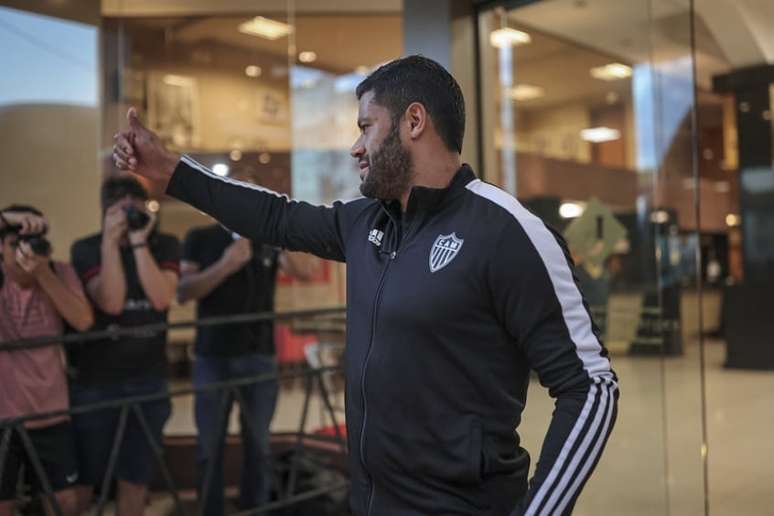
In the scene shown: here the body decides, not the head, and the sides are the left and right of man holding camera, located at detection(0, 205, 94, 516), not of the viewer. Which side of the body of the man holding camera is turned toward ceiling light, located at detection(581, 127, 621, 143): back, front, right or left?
left

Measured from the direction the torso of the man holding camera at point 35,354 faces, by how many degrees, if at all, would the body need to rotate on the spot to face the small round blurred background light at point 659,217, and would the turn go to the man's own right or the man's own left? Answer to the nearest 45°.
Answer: approximately 90° to the man's own left

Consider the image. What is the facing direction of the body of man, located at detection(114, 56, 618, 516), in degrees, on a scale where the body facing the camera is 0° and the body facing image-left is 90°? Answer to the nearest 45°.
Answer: approximately 45°

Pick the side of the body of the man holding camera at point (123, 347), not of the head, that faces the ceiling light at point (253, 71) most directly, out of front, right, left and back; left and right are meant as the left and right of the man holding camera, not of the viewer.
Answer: back

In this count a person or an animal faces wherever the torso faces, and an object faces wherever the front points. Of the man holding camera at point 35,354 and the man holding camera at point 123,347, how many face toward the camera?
2

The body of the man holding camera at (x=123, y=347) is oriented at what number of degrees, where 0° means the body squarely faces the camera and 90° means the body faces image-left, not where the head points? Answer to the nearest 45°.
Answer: approximately 0°

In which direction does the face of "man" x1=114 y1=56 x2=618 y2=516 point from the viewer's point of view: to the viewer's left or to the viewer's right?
to the viewer's left

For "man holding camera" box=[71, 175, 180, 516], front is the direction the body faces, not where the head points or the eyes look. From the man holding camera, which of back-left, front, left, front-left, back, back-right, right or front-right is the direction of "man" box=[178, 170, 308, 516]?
back-left
